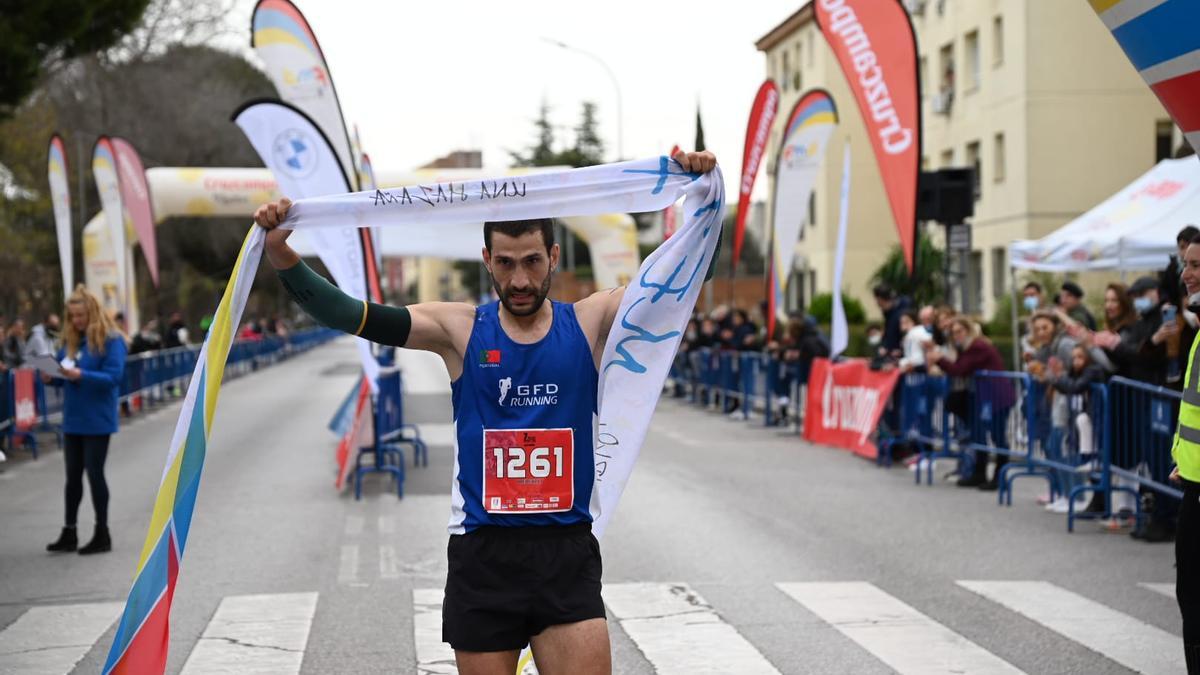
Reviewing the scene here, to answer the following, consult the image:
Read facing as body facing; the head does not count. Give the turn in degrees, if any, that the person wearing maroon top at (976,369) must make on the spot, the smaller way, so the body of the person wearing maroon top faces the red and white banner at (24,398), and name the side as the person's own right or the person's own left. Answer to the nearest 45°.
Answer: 0° — they already face it

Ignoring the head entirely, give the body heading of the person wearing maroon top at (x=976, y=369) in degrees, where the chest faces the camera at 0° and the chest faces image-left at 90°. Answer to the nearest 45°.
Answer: approximately 90°

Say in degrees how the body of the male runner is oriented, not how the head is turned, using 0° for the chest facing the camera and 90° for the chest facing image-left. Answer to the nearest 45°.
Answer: approximately 0°

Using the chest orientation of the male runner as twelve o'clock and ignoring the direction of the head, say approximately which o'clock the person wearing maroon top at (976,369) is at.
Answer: The person wearing maroon top is roughly at 7 o'clock from the male runner.

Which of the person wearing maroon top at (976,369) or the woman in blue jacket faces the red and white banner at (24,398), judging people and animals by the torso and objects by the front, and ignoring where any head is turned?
the person wearing maroon top

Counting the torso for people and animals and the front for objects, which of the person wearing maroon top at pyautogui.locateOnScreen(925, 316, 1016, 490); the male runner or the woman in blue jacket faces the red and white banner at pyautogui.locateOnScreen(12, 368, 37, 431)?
the person wearing maroon top

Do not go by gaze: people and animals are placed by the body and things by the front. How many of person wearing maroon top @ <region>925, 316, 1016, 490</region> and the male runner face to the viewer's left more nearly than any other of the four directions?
1
